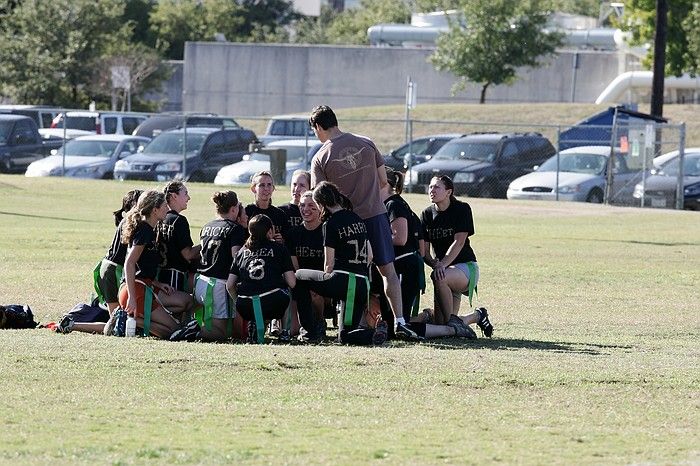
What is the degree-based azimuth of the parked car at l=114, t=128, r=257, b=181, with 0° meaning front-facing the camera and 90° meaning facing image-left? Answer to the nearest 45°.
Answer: approximately 45°

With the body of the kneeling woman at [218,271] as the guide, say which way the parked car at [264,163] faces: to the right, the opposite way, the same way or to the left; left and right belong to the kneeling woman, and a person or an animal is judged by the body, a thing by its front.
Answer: the opposite way

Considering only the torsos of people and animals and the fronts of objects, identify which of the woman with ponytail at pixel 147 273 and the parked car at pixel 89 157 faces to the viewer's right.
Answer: the woman with ponytail

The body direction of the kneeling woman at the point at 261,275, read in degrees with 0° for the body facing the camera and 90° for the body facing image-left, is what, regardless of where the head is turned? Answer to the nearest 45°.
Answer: approximately 180°

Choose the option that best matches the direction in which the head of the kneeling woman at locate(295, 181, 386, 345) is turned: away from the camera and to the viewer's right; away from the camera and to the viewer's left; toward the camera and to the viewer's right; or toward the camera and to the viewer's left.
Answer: away from the camera and to the viewer's left

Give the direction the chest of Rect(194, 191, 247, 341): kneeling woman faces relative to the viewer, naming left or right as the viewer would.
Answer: facing away from the viewer and to the right of the viewer

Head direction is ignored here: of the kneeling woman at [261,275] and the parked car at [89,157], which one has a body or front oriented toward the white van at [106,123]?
the kneeling woman

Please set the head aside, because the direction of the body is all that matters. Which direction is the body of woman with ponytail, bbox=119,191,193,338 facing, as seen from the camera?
to the viewer's right

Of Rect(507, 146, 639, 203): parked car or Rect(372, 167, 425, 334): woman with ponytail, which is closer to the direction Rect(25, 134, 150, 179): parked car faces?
the woman with ponytail
